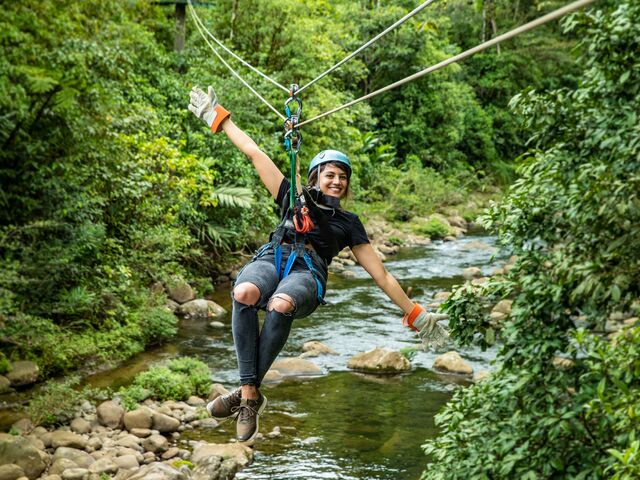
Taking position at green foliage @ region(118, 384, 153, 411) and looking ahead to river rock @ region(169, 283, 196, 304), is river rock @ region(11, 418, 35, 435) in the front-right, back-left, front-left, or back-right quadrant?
back-left

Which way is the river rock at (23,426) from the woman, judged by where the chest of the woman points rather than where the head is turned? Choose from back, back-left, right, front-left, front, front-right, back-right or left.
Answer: back-right

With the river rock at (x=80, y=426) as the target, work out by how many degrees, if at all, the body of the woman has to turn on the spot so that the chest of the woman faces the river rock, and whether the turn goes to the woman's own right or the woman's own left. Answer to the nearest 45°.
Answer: approximately 135° to the woman's own right

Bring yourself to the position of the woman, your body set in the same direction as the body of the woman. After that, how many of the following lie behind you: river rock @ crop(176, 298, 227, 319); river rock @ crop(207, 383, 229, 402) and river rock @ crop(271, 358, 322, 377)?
3

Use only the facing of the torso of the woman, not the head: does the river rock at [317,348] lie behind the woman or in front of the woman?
behind

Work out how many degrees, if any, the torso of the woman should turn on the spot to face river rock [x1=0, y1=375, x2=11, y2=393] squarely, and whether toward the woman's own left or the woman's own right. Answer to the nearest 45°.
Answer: approximately 135° to the woman's own right

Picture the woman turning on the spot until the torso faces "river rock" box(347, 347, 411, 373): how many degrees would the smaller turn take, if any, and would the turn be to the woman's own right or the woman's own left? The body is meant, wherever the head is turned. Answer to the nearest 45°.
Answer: approximately 180°

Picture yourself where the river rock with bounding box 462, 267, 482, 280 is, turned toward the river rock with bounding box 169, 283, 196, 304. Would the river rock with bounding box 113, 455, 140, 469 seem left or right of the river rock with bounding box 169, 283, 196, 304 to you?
left

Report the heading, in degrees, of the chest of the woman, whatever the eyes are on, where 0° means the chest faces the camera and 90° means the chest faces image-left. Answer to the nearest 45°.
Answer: approximately 0°

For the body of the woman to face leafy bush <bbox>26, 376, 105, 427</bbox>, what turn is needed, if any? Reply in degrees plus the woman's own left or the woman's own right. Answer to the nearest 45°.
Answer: approximately 135° to the woman's own right
